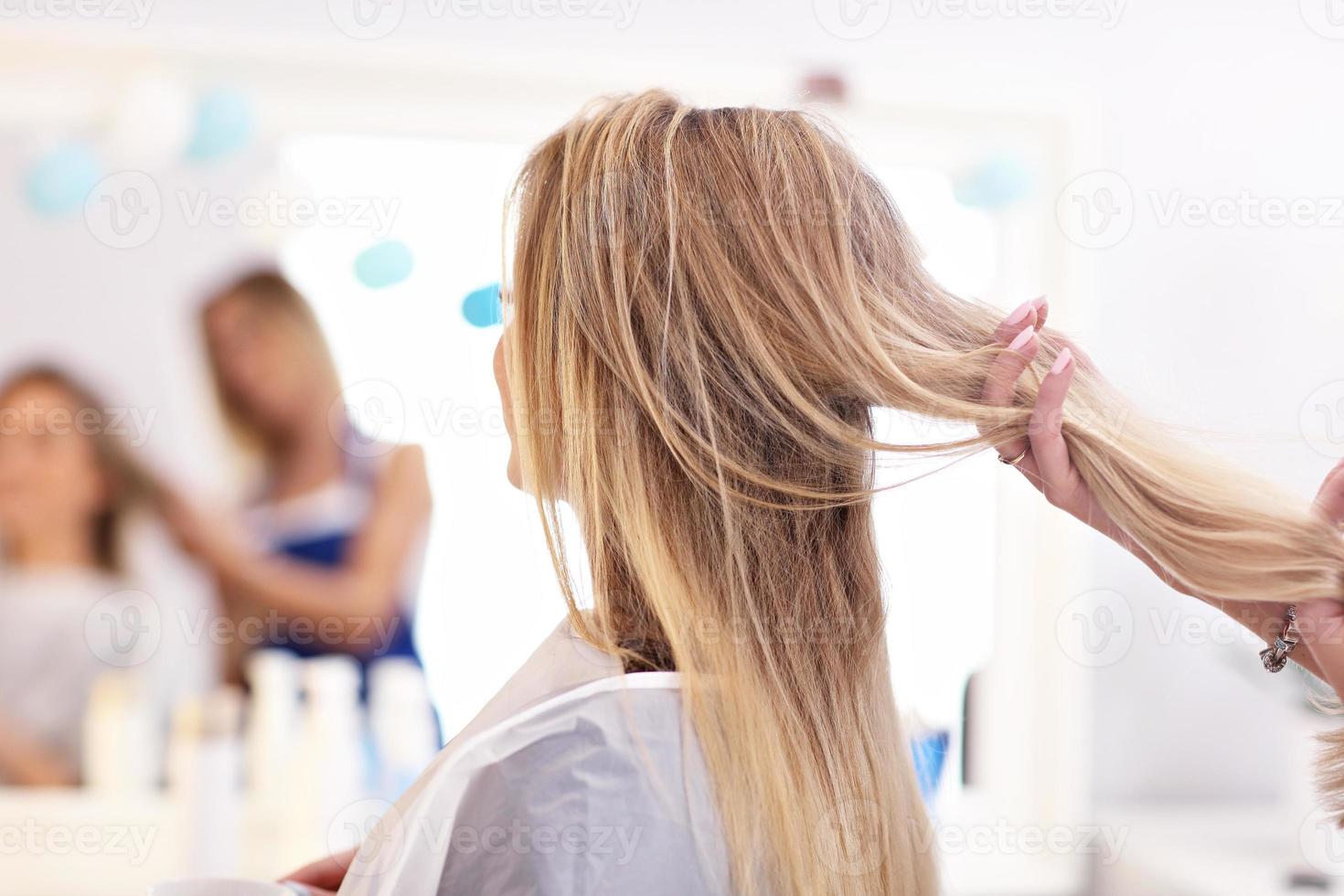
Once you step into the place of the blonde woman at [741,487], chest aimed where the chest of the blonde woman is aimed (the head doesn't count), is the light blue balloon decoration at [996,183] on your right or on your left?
on your right

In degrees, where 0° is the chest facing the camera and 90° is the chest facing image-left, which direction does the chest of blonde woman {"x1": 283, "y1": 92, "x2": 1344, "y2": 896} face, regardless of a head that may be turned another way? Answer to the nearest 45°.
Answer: approximately 135°

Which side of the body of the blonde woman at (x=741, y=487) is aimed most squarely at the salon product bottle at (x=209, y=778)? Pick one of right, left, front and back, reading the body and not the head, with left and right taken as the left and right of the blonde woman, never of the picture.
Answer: front

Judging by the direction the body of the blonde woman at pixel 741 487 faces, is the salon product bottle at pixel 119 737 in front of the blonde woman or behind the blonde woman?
in front

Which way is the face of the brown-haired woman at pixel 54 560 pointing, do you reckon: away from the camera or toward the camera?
toward the camera

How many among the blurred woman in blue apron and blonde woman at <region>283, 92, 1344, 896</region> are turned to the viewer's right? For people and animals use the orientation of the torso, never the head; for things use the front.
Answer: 0

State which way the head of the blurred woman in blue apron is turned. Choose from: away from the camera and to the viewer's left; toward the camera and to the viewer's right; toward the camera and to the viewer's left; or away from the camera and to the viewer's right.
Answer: toward the camera and to the viewer's left

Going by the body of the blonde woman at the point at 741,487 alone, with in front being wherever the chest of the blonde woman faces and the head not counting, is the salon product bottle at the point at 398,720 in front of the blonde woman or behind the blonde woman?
in front
